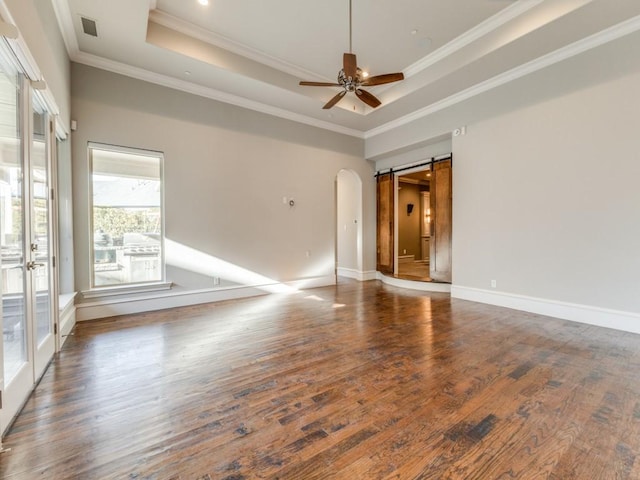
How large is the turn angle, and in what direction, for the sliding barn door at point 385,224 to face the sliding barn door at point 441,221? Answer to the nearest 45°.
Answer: approximately 90° to its left

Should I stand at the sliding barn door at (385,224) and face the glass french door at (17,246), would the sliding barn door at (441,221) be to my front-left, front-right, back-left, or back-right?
front-left

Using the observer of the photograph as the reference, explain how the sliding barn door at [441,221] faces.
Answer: facing the viewer and to the left of the viewer

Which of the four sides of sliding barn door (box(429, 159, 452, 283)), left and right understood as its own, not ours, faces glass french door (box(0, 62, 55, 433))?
front

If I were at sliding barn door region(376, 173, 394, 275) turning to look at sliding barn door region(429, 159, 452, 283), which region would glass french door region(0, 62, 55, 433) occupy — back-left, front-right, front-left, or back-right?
front-right

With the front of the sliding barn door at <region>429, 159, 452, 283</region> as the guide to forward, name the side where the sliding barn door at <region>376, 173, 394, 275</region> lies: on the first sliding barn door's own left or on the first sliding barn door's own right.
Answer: on the first sliding barn door's own right

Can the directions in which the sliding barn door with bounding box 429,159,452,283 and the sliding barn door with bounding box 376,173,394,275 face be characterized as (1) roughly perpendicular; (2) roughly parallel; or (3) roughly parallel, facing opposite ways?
roughly parallel

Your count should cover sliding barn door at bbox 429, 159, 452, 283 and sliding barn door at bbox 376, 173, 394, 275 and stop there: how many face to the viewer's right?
0

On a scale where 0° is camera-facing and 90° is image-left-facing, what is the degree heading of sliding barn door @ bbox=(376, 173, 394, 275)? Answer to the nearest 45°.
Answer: approximately 45°

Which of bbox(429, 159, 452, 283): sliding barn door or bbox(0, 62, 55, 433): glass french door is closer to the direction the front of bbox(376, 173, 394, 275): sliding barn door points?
the glass french door

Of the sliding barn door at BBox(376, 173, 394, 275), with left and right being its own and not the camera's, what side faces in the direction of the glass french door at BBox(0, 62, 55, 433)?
front

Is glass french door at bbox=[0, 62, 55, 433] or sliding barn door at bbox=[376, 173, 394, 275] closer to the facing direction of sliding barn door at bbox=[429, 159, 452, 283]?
the glass french door
